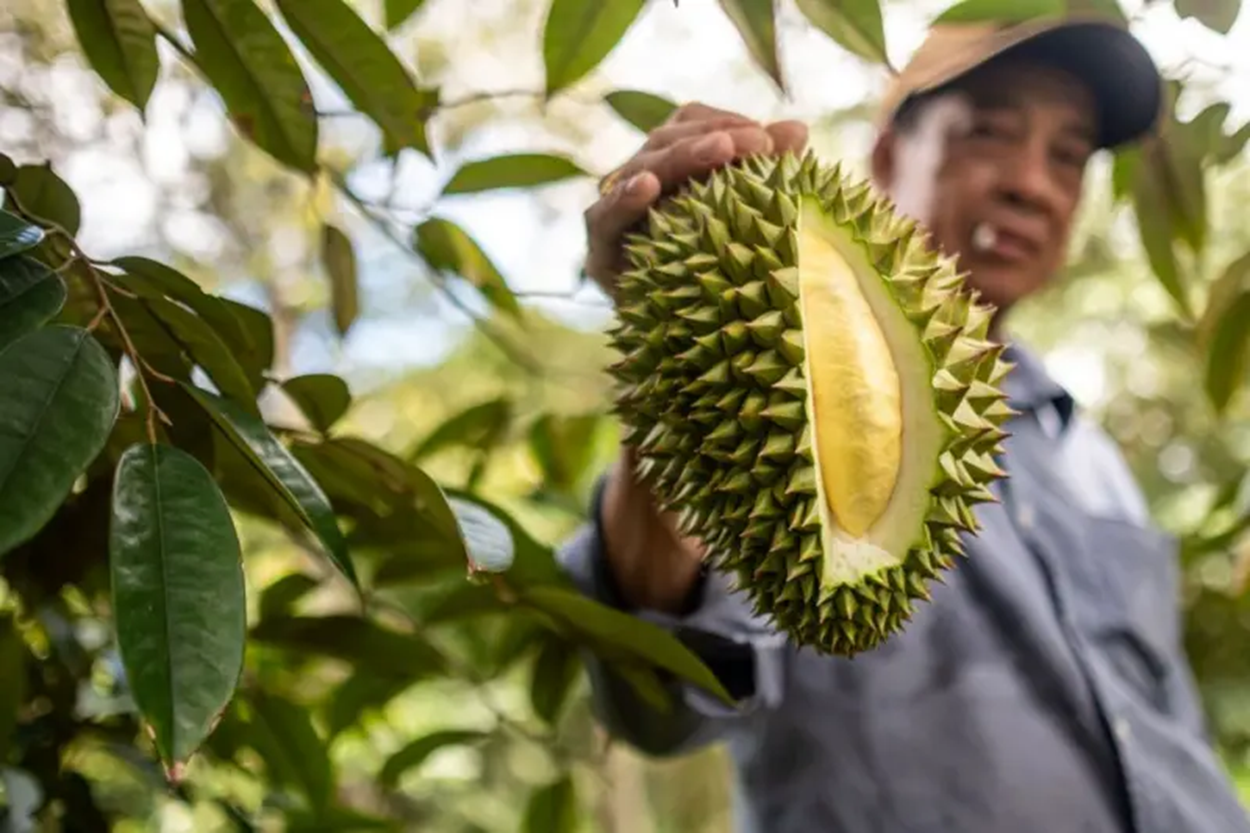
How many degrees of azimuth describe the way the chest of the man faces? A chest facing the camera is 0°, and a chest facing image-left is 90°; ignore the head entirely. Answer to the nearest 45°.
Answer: approximately 315°
